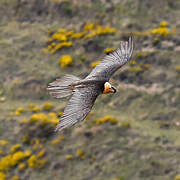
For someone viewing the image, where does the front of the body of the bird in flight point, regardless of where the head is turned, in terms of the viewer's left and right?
facing to the right of the viewer

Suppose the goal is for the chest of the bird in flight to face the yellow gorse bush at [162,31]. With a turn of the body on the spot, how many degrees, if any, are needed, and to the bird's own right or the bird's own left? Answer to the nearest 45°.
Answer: approximately 90° to the bird's own left

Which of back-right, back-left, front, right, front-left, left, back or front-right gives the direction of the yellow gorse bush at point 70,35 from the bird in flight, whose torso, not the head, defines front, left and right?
left

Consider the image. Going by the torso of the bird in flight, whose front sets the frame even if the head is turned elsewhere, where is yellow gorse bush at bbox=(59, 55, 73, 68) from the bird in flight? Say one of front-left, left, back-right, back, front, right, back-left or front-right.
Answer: left

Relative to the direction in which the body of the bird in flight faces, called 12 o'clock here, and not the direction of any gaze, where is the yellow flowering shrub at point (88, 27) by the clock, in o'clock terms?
The yellow flowering shrub is roughly at 9 o'clock from the bird in flight.
